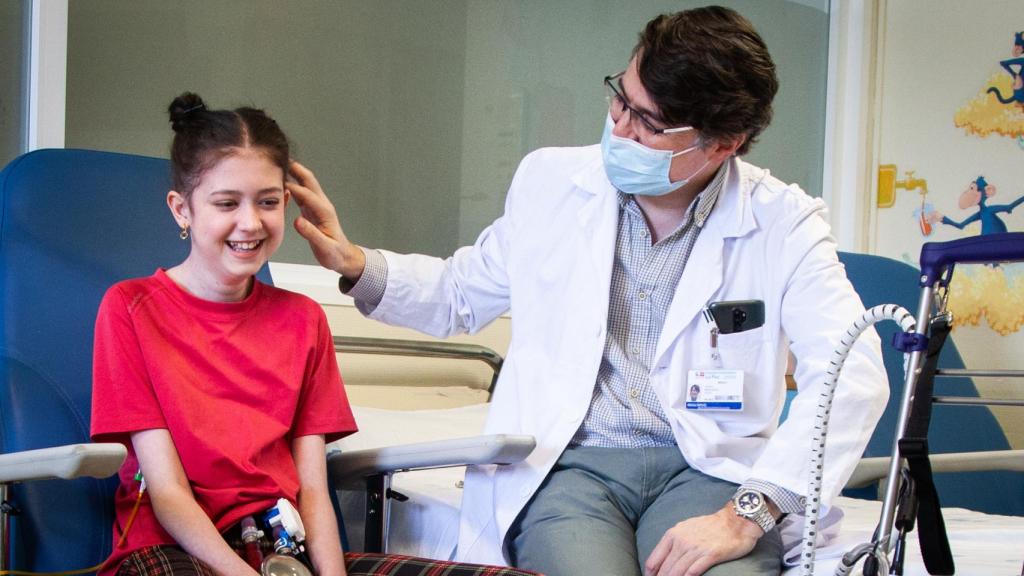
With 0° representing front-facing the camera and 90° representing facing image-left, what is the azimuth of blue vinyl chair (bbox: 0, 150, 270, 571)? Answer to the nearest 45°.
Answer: approximately 315°

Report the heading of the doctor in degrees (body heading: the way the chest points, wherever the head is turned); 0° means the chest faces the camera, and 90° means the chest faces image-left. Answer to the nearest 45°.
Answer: approximately 0°

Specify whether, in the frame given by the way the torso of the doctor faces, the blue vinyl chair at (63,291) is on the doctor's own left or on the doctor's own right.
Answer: on the doctor's own right

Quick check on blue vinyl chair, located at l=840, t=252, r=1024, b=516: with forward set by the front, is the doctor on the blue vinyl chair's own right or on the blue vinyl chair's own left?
on the blue vinyl chair's own right

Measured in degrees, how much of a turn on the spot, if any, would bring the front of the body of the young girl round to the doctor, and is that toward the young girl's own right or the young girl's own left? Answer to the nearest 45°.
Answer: approximately 45° to the young girl's own left

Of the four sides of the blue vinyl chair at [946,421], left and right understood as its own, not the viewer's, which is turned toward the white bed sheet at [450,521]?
right

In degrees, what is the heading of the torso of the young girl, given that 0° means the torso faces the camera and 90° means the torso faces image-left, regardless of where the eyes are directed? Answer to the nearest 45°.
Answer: approximately 315°

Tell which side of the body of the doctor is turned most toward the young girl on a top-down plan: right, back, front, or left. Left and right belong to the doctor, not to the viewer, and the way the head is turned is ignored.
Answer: right

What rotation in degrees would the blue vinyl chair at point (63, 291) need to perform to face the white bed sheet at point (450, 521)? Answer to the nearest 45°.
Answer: approximately 45° to its left

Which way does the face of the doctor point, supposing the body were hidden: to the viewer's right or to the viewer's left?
to the viewer's left
